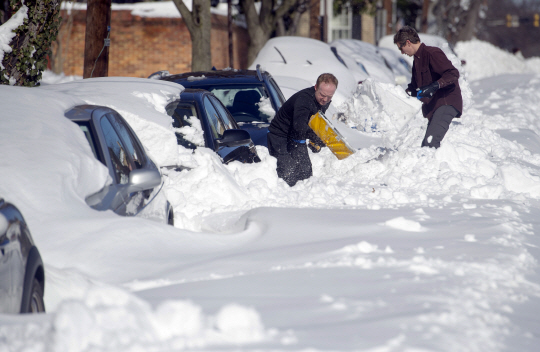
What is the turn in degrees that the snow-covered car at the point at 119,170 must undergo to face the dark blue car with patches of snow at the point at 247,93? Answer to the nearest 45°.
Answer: approximately 135° to its right

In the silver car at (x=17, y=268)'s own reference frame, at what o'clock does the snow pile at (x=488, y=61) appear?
The snow pile is roughly at 6 o'clock from the silver car.

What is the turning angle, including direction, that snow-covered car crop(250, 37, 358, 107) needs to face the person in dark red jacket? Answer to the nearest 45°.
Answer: approximately 45° to its left

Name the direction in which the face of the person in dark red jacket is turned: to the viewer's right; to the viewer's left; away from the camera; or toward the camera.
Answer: to the viewer's left

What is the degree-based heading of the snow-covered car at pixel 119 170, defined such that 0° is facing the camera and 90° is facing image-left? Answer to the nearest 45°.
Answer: approximately 45°
